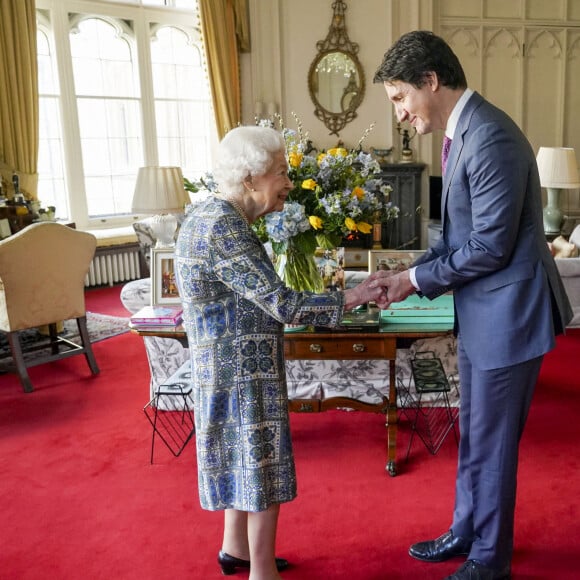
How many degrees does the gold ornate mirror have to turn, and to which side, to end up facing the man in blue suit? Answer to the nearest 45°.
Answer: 0° — it already faces them

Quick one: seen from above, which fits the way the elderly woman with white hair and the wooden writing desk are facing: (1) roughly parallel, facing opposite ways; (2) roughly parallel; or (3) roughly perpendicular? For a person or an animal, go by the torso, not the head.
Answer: roughly perpendicular

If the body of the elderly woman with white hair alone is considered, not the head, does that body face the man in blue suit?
yes

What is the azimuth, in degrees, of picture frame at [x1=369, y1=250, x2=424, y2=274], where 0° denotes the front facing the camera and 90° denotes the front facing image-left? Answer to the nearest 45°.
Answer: approximately 0°

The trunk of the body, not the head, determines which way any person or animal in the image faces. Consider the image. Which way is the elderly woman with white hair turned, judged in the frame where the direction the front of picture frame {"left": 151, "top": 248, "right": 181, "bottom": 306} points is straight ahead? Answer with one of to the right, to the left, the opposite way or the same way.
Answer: to the left

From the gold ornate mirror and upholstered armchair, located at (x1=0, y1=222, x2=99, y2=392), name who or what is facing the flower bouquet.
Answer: the gold ornate mirror

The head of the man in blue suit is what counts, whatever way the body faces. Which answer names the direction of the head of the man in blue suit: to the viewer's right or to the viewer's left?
to the viewer's left

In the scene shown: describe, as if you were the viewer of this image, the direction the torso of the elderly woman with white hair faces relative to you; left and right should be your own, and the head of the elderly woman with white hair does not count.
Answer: facing to the right of the viewer

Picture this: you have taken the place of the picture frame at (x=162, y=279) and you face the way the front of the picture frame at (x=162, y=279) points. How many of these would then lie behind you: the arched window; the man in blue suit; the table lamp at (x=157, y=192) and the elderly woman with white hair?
2

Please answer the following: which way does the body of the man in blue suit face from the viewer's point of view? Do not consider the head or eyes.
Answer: to the viewer's left
